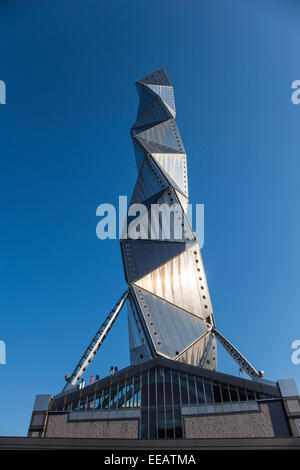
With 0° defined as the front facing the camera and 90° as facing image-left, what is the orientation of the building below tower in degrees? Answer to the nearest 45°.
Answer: approximately 0°
